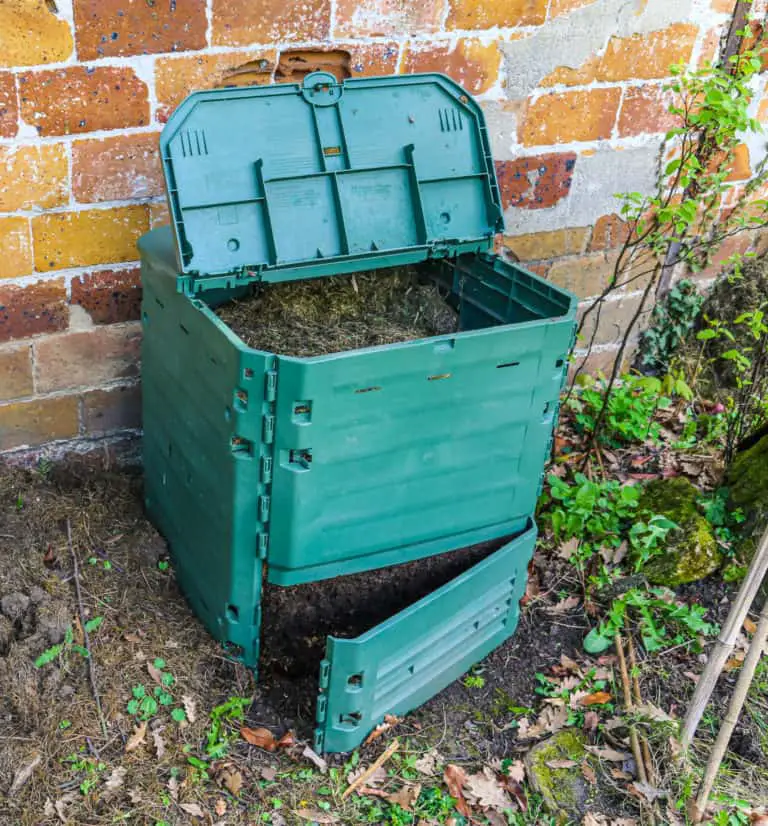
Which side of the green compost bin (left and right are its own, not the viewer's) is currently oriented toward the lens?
front

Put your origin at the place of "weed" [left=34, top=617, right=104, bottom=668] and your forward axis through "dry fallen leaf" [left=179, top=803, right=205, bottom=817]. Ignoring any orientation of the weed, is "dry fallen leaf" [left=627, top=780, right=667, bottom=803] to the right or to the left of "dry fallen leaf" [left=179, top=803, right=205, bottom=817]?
left

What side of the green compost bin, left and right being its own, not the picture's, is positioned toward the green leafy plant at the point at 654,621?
left

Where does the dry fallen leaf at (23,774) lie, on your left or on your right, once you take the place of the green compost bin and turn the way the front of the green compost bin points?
on your right

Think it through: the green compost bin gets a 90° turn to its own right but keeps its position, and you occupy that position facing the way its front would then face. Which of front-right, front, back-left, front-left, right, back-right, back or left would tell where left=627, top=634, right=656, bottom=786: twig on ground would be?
back

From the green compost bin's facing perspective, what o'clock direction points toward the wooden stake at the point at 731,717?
The wooden stake is roughly at 10 o'clock from the green compost bin.

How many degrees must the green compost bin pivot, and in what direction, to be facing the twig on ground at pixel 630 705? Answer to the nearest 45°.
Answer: approximately 90° to its left
